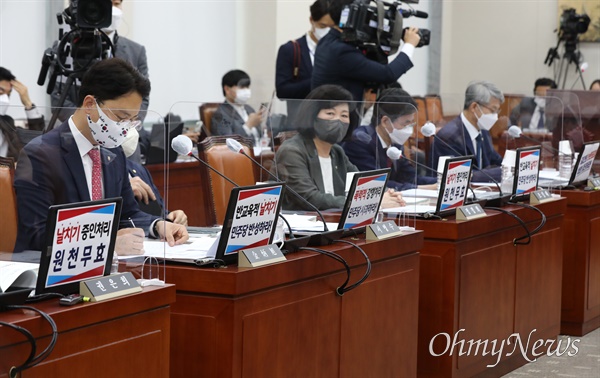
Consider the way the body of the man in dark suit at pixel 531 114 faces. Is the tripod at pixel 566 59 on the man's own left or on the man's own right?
on the man's own left

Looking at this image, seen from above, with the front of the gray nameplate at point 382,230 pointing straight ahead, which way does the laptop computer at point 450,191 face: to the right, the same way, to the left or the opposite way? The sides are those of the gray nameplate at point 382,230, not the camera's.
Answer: the opposite way

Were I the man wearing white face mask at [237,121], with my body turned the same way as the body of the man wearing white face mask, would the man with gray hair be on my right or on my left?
on my left

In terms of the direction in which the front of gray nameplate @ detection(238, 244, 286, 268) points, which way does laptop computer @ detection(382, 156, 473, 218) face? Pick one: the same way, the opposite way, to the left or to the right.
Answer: the opposite way

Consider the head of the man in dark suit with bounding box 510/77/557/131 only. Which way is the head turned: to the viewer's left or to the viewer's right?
to the viewer's left

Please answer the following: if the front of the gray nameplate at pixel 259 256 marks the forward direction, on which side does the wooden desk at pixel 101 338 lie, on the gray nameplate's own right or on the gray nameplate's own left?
on the gray nameplate's own right
